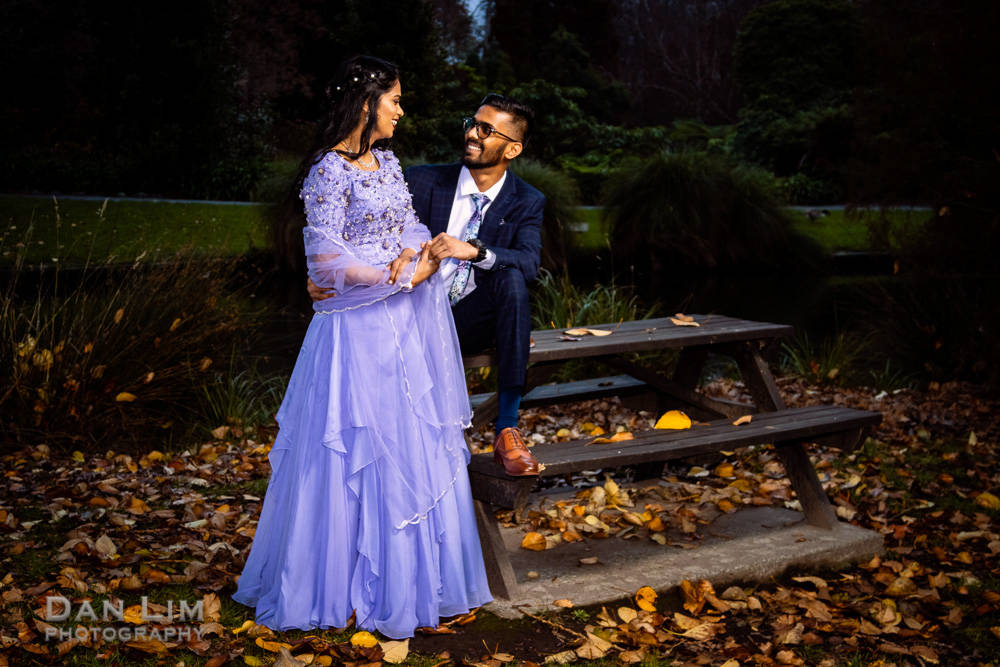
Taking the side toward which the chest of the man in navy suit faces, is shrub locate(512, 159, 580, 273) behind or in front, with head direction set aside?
behind

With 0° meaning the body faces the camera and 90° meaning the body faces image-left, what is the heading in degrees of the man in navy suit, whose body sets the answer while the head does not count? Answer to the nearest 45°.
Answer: approximately 0°

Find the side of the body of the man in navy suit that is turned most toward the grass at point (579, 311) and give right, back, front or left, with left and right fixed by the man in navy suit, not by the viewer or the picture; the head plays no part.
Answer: back

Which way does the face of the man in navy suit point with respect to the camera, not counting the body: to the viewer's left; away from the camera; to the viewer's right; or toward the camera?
to the viewer's left

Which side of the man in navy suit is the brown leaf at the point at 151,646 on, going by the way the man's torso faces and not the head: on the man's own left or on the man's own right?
on the man's own right

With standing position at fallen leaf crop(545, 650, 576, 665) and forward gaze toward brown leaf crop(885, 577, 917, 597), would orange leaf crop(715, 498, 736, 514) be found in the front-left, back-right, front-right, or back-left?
front-left
